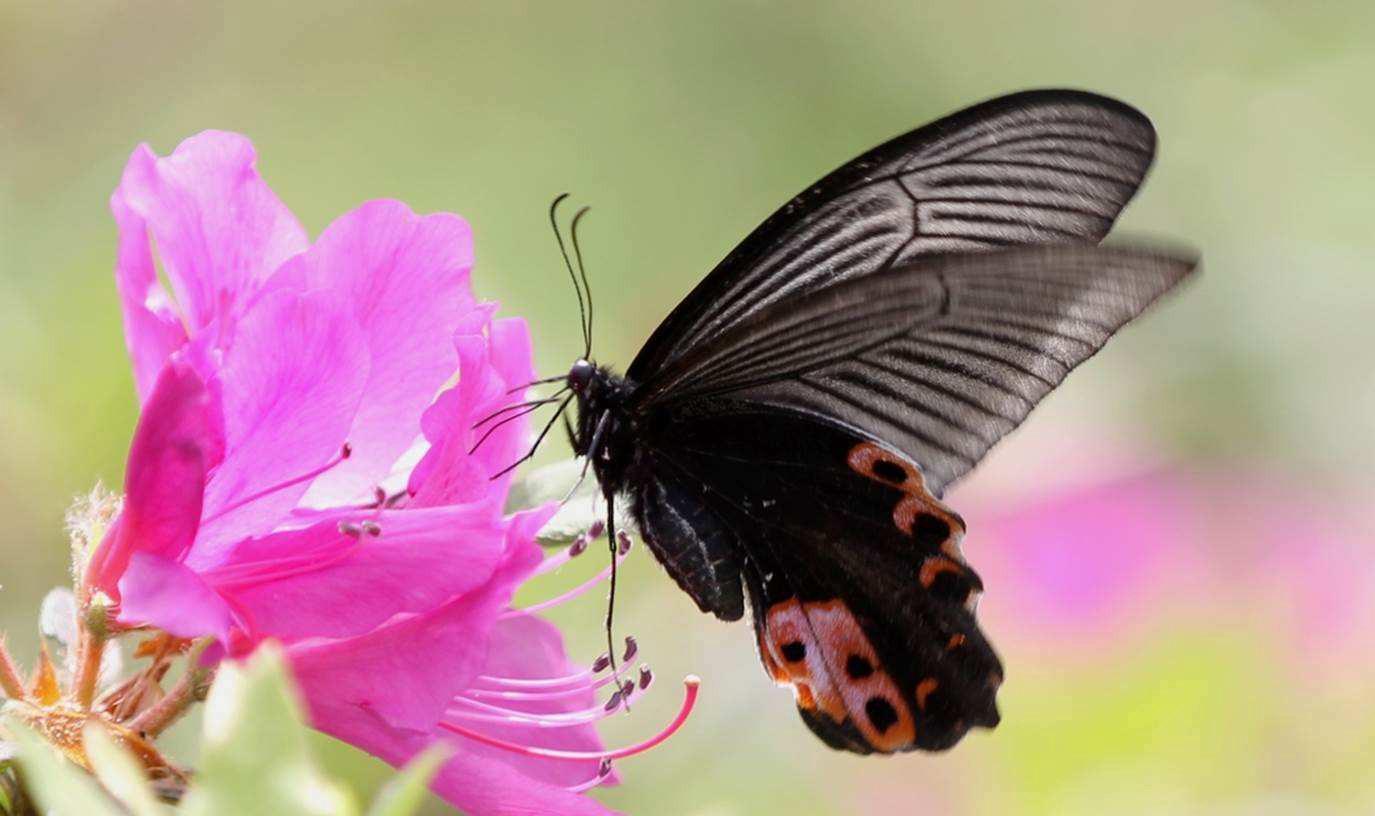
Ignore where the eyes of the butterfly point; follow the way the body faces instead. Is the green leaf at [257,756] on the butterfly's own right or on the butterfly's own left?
on the butterfly's own left

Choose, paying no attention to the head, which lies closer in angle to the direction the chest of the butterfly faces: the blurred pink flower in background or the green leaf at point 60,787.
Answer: the green leaf

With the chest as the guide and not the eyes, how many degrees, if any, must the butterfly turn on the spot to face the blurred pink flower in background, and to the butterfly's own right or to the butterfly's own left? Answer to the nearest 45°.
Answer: approximately 90° to the butterfly's own right

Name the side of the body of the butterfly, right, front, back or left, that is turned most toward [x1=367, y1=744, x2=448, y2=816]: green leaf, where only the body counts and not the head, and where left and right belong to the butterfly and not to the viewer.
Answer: front

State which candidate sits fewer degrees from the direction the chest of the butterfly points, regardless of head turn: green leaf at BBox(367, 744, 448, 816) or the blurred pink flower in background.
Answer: the green leaf

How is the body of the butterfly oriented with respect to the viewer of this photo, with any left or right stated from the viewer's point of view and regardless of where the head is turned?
facing to the left of the viewer
